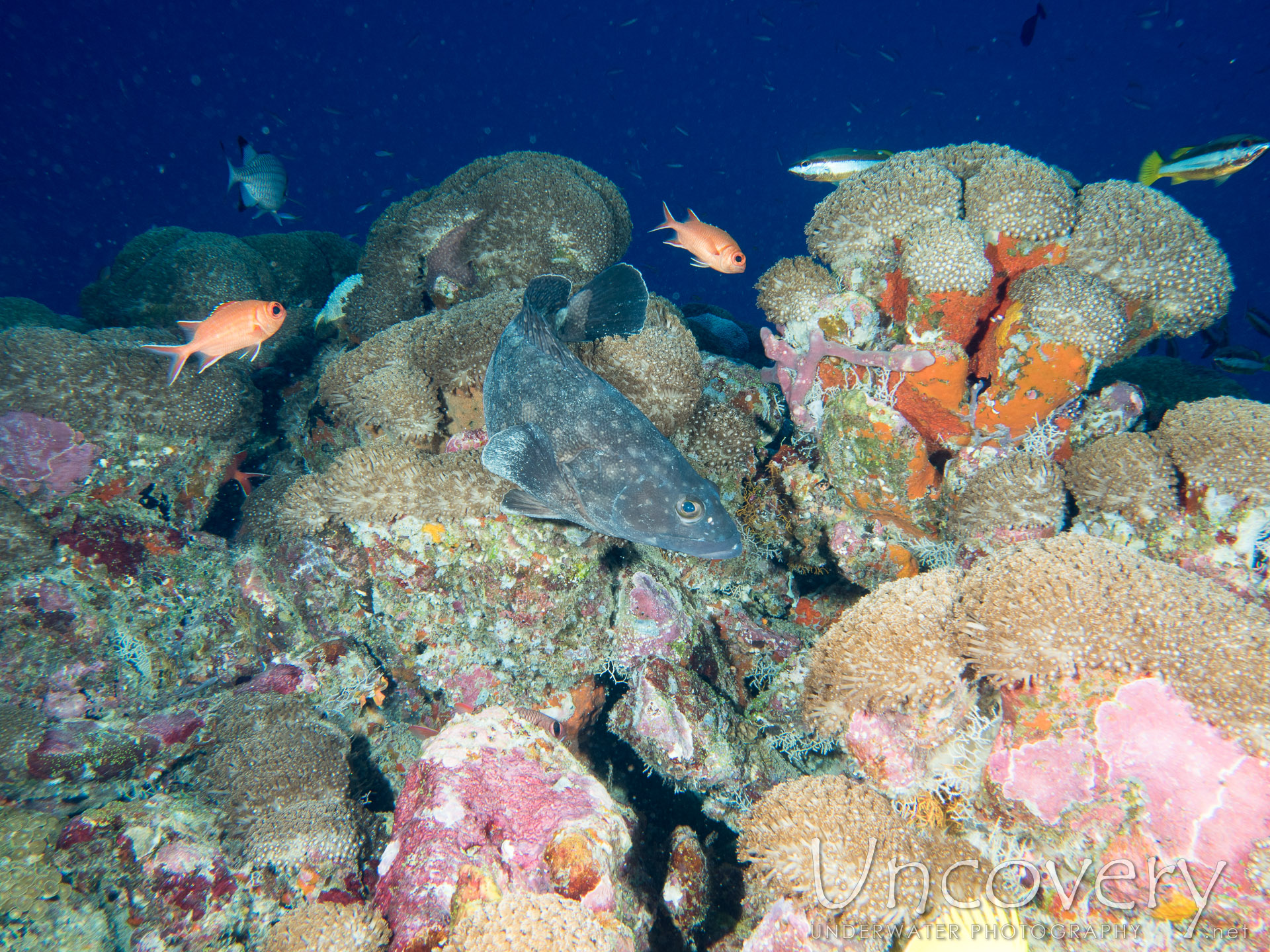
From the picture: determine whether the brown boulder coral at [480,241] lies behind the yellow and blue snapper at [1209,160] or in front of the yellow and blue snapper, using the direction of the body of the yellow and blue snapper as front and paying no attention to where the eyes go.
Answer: behind

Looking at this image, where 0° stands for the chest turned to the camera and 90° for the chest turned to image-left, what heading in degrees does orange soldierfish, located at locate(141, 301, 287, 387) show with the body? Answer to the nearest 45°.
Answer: approximately 270°

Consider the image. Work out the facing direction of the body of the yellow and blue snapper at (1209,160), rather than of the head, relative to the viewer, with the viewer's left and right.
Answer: facing to the right of the viewer

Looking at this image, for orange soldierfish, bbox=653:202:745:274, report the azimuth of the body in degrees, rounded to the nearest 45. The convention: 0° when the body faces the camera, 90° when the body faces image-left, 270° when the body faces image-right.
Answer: approximately 270°

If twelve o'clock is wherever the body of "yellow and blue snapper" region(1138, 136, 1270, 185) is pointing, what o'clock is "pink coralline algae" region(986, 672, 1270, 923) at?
The pink coralline algae is roughly at 3 o'clock from the yellow and blue snapper.

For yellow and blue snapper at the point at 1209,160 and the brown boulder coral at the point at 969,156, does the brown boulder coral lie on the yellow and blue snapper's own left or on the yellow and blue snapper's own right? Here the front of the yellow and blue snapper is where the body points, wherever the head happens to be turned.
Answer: on the yellow and blue snapper's own right

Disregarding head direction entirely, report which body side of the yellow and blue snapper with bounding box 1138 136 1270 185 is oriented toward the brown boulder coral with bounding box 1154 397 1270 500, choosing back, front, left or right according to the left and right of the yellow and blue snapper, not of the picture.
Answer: right

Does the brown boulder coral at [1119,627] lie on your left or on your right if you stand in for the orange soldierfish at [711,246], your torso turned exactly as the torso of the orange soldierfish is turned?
on your right
